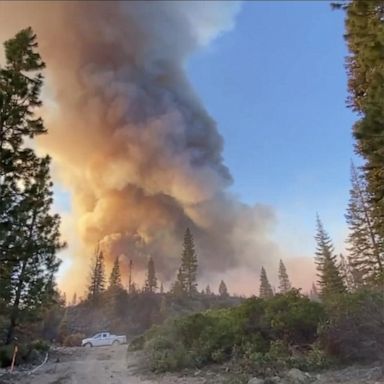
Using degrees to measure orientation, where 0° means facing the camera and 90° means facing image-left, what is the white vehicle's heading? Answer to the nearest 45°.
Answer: approximately 90°

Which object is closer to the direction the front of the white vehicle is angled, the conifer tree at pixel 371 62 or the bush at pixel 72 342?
the bush

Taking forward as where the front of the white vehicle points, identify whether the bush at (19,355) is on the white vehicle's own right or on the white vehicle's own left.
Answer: on the white vehicle's own left

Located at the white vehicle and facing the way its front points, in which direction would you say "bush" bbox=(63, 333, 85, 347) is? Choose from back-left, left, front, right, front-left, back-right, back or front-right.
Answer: front-right
